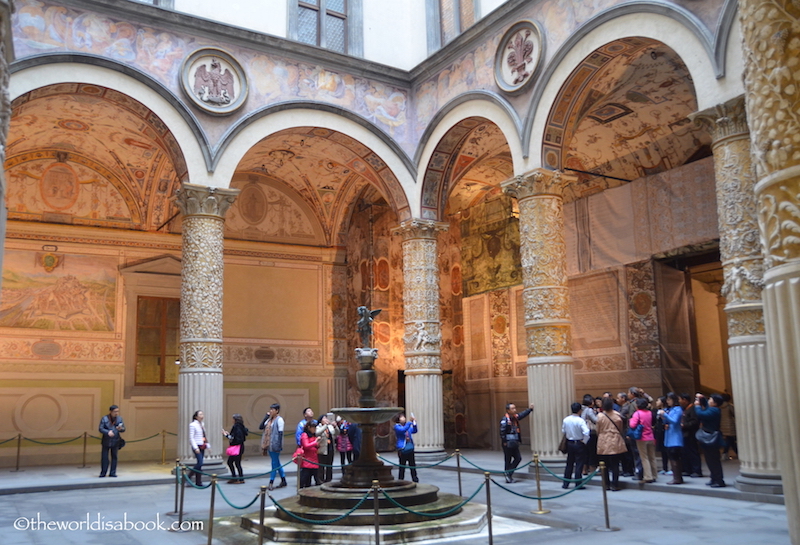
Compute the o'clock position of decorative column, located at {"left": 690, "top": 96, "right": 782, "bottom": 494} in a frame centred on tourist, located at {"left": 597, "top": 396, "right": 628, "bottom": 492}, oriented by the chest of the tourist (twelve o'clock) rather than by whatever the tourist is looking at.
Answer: The decorative column is roughly at 4 o'clock from the tourist.

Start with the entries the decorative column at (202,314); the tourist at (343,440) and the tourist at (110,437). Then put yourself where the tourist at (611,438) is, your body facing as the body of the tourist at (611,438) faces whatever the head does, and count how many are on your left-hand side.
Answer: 3

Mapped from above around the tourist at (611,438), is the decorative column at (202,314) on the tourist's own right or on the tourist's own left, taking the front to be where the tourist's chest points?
on the tourist's own left

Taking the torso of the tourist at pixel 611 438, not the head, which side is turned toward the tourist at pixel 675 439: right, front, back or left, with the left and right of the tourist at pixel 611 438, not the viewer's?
right

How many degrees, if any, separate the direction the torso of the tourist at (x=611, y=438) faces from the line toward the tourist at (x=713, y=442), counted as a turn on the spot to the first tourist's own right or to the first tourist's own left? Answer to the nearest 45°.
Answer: approximately 90° to the first tourist's own right

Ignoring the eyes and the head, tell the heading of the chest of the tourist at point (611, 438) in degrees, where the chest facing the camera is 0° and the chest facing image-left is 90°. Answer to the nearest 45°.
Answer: approximately 180°
